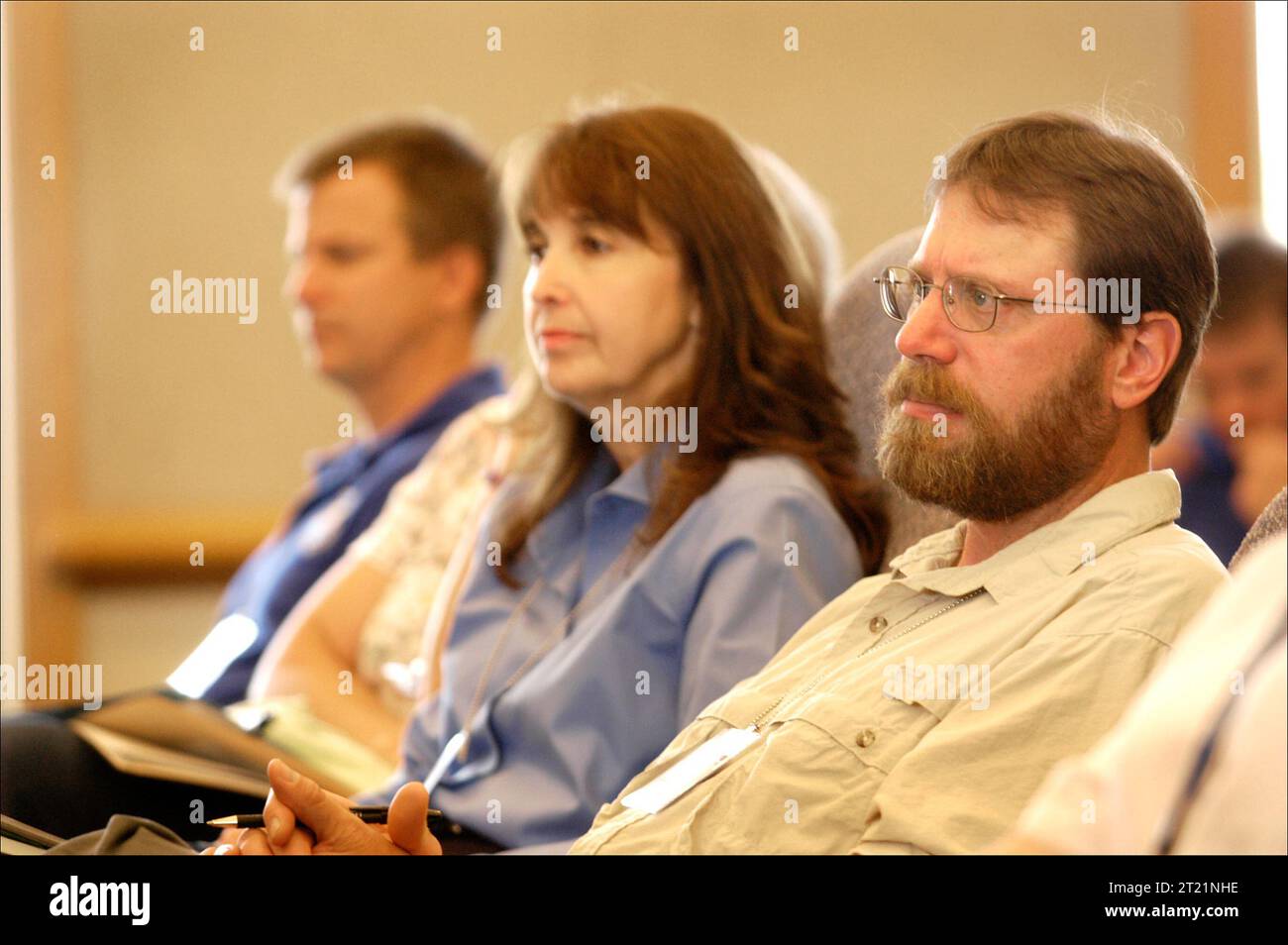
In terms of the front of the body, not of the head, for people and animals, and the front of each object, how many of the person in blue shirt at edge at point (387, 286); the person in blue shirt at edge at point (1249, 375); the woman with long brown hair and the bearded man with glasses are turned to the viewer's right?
0

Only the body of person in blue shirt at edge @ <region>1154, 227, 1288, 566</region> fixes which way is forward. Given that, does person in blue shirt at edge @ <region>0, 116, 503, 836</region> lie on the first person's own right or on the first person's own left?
on the first person's own right

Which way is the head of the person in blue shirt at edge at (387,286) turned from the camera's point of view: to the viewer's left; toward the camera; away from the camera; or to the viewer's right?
to the viewer's left

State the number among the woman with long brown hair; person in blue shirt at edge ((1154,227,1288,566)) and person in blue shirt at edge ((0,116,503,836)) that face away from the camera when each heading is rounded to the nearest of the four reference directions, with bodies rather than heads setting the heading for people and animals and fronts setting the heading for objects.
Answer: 0

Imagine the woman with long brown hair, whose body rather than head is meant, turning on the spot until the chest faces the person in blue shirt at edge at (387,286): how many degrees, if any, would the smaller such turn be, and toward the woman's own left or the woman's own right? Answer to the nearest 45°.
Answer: approximately 135° to the woman's own right

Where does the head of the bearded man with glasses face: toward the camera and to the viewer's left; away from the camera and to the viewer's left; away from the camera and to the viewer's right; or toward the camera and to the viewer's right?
toward the camera and to the viewer's left

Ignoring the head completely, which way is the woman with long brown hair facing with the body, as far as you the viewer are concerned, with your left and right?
facing the viewer and to the left of the viewer

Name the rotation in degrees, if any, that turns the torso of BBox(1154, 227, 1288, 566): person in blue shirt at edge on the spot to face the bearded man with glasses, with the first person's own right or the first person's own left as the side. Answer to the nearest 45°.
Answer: approximately 45° to the first person's own left

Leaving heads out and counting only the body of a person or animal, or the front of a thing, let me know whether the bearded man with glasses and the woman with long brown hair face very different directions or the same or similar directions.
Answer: same or similar directions

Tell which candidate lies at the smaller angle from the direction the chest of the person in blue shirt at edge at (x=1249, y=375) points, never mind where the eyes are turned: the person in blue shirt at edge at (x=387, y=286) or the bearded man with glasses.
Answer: the bearded man with glasses
